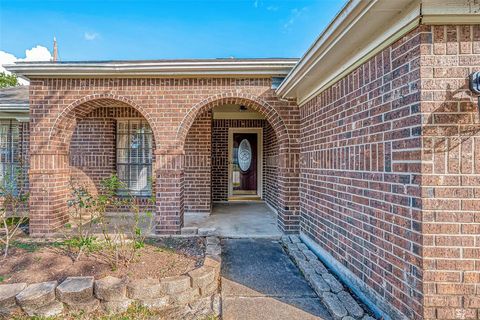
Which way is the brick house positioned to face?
toward the camera

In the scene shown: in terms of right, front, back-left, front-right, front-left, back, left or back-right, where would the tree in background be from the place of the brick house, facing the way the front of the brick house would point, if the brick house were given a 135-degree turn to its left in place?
left
